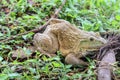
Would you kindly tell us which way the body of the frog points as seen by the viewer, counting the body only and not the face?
to the viewer's right

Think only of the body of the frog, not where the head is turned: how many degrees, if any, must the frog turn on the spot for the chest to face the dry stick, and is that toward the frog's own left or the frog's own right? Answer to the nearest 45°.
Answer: approximately 45° to the frog's own right
